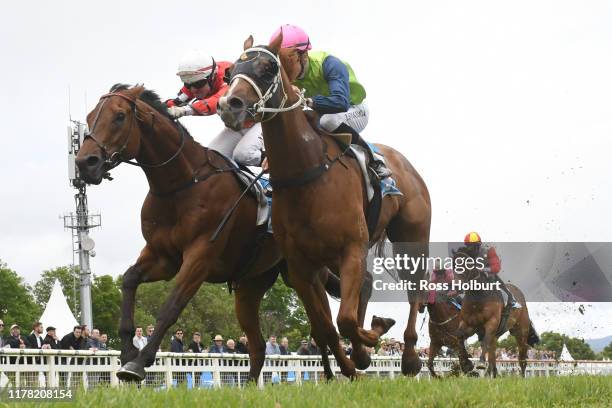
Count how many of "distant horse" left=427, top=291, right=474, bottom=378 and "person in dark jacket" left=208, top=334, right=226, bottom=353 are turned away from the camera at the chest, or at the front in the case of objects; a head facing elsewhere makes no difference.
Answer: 0

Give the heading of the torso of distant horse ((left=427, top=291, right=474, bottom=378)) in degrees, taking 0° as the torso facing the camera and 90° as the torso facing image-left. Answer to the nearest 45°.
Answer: approximately 45°

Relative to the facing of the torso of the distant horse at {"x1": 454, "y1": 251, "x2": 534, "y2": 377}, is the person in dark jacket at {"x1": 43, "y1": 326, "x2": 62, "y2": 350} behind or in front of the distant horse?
in front

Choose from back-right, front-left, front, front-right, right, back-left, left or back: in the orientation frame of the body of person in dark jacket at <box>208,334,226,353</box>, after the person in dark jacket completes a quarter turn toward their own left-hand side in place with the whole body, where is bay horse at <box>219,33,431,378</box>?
right

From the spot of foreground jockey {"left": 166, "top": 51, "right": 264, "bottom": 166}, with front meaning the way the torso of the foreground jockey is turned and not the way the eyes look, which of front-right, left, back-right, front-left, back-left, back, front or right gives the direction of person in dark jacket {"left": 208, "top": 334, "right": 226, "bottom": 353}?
back-right

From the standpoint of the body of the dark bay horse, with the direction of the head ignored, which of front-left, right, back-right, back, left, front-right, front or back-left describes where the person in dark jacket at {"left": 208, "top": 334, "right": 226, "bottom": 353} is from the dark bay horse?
back-right

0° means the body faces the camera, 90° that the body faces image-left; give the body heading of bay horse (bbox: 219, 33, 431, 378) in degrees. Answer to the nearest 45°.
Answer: approximately 45°

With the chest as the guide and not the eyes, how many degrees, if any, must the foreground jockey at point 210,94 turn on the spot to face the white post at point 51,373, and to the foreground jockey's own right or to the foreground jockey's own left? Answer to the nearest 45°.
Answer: approximately 90° to the foreground jockey's own right

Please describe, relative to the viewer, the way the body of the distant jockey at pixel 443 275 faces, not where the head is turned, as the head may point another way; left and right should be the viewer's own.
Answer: facing the viewer and to the left of the viewer

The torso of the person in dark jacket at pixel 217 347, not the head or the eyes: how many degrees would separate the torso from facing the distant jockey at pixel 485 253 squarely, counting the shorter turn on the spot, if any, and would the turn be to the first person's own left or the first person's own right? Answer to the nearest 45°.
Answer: approximately 90° to the first person's own left

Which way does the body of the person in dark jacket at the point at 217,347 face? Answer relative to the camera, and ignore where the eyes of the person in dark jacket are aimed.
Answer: toward the camera
